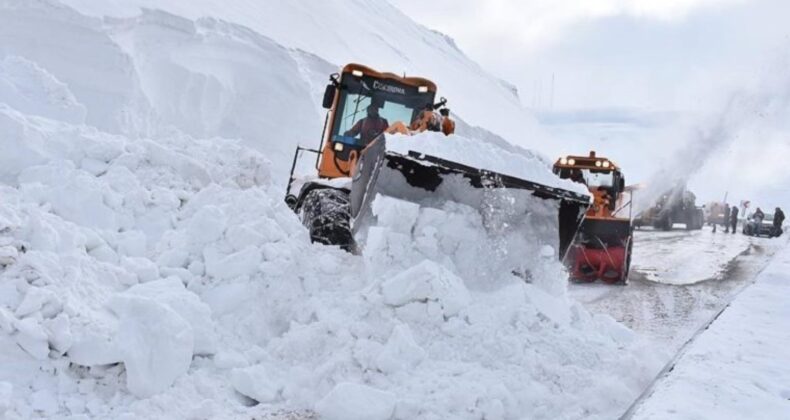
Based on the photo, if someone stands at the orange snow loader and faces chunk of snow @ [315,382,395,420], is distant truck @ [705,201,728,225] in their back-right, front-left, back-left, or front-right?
back-left

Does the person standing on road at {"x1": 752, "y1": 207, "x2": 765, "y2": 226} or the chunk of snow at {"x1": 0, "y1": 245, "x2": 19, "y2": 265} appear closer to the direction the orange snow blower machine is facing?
the chunk of snow

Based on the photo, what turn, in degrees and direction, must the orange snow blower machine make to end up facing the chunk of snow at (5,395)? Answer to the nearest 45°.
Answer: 0° — it already faces it

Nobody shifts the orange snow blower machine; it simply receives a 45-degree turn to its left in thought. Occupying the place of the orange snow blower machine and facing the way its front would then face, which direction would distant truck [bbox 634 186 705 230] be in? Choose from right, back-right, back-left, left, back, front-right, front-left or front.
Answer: back-left

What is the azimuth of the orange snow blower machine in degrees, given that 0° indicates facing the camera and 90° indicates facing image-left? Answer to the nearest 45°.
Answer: approximately 0°

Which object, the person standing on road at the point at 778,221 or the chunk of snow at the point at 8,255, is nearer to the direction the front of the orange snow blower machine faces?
the chunk of snow

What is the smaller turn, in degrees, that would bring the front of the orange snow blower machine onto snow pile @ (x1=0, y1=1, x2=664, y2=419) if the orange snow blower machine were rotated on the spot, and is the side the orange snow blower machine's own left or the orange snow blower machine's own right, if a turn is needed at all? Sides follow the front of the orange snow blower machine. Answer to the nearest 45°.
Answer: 0° — it already faces it

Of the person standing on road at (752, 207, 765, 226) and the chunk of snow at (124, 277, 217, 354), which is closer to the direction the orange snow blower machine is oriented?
the chunk of snow

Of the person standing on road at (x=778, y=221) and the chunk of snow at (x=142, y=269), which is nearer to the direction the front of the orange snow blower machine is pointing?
the chunk of snow

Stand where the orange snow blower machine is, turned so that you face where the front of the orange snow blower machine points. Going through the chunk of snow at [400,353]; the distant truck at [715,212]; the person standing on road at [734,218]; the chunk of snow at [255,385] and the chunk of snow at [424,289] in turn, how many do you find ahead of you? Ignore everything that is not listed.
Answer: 3

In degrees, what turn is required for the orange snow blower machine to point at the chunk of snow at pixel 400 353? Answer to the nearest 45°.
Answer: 0° — it already faces it
